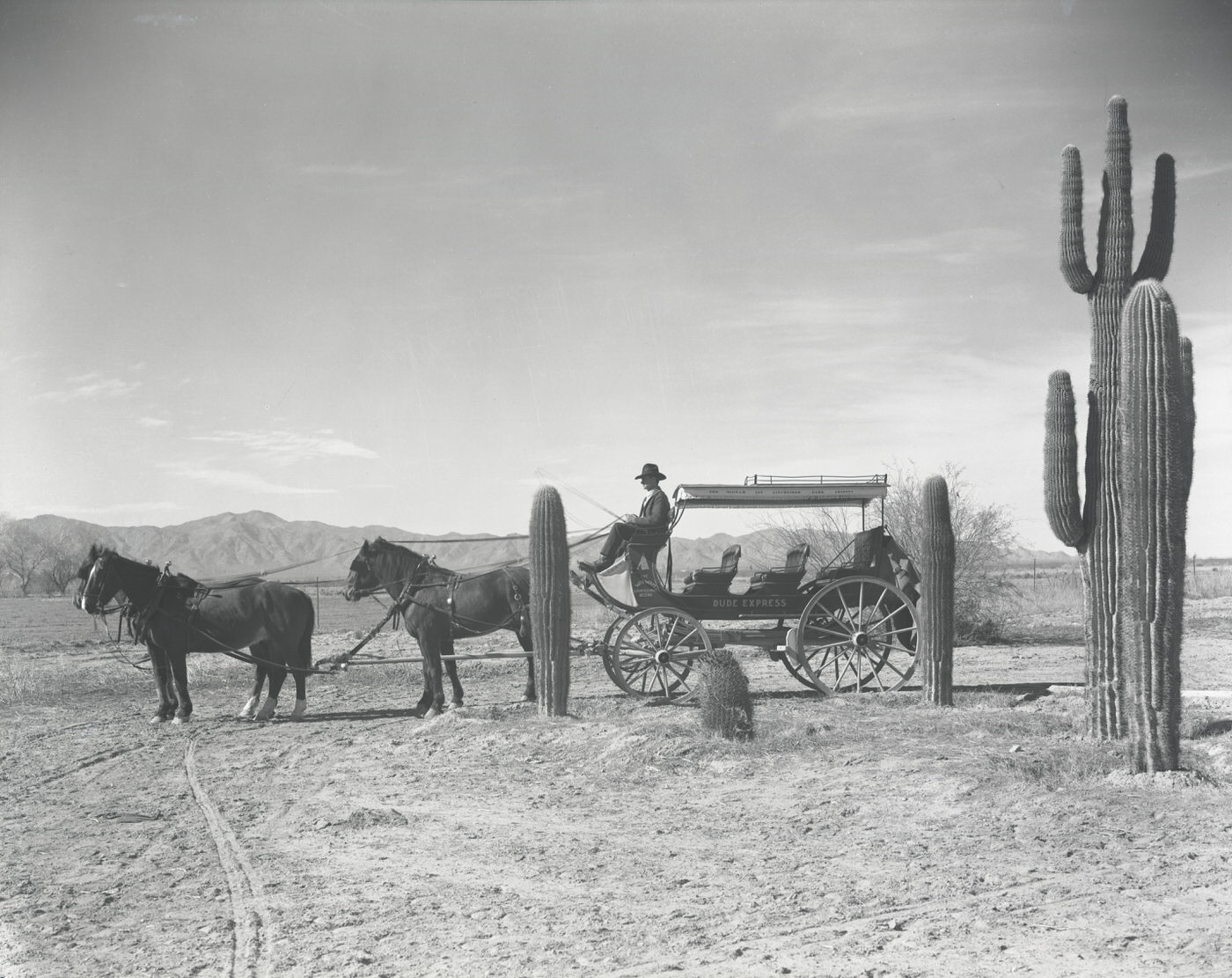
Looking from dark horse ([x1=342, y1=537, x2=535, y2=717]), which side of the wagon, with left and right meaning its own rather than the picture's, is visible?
front

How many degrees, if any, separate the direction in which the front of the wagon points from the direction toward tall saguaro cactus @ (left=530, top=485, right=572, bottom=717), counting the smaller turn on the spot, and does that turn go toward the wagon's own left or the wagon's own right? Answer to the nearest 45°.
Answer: approximately 45° to the wagon's own left

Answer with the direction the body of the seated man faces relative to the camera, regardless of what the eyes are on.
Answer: to the viewer's left

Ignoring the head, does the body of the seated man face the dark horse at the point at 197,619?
yes

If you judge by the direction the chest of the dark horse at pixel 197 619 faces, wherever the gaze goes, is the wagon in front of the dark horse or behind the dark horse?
behind

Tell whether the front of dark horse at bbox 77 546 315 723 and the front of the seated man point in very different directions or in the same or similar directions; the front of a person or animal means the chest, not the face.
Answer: same or similar directions

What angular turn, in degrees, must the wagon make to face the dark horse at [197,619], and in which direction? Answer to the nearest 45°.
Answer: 0° — it already faces it

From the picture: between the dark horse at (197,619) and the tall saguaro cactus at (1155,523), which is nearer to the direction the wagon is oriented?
the dark horse

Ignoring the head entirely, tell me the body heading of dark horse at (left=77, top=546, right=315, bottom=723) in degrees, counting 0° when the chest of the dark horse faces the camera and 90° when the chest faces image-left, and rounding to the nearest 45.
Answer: approximately 90°

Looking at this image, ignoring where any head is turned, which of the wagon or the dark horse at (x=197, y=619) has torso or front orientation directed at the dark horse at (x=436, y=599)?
the wagon

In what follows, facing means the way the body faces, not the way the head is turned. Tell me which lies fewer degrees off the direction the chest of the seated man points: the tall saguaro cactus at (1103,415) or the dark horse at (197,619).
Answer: the dark horse

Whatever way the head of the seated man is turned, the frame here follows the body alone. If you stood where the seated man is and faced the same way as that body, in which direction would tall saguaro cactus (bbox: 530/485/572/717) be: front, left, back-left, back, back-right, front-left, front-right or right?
front-left

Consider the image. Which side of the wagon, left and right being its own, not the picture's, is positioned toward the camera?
left

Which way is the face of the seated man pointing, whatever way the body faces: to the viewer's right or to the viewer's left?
to the viewer's left

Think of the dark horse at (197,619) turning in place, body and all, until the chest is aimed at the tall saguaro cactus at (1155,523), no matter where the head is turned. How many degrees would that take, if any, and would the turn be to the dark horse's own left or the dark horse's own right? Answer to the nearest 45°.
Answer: approximately 135° to the dark horse's own left

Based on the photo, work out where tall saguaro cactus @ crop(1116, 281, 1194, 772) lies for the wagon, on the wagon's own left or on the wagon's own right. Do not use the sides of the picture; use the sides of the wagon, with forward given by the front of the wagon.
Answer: on the wagon's own left
